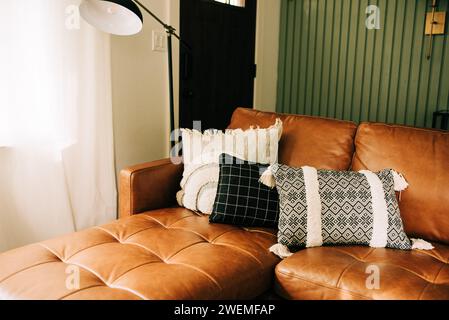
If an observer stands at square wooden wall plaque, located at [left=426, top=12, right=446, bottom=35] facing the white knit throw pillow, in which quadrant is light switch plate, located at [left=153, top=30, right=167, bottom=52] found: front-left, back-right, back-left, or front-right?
front-right

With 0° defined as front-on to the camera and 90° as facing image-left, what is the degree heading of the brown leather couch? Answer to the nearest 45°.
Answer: approximately 45°

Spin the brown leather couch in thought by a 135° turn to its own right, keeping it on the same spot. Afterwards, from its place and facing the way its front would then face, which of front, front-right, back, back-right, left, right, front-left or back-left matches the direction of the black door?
front

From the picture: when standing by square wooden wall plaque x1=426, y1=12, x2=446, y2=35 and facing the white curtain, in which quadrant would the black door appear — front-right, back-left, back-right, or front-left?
front-right

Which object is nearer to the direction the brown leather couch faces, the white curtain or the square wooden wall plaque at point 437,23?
the white curtain

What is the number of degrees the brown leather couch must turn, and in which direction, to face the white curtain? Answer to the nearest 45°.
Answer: approximately 90° to its right

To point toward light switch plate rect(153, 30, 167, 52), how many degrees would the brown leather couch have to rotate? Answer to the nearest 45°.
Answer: approximately 135° to its right

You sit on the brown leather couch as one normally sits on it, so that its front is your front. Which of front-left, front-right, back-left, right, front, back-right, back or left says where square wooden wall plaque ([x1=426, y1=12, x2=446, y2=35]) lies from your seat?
back
